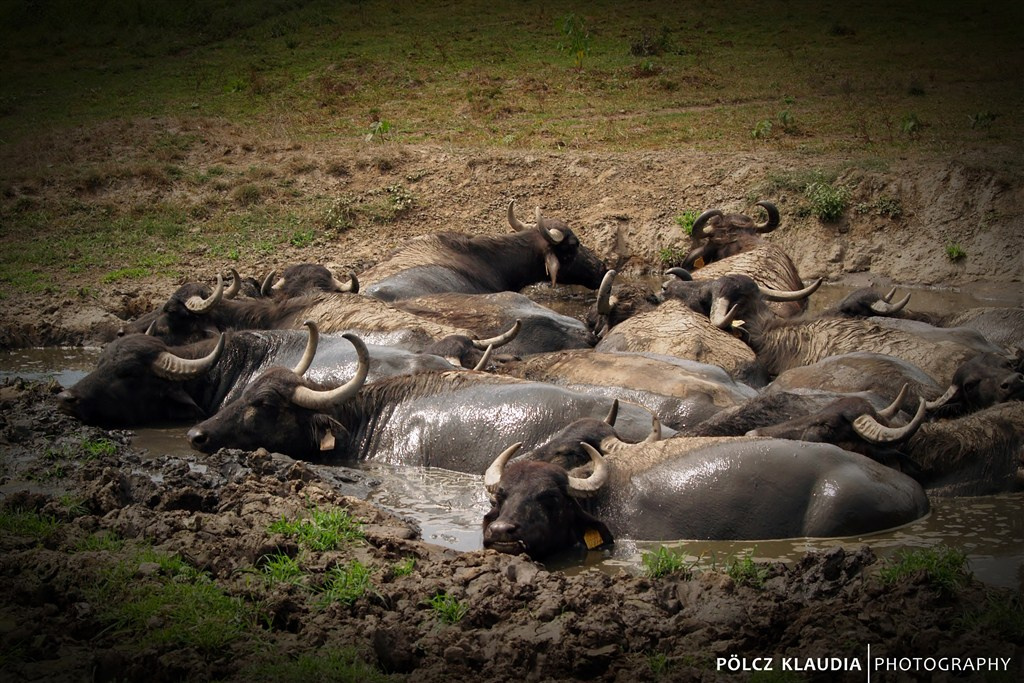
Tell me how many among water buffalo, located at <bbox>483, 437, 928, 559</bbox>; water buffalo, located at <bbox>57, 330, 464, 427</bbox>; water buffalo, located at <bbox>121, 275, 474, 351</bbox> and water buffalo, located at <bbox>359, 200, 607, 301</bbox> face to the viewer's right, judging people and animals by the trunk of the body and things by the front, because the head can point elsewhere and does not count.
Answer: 1

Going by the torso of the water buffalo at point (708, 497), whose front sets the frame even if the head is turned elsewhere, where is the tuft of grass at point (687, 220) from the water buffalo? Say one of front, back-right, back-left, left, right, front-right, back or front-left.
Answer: right

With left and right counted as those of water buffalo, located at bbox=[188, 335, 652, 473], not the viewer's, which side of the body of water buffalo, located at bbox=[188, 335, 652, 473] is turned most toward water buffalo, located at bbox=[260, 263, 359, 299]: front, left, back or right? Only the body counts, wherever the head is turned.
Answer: right

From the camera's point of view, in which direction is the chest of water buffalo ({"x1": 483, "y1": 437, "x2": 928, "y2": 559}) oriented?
to the viewer's left

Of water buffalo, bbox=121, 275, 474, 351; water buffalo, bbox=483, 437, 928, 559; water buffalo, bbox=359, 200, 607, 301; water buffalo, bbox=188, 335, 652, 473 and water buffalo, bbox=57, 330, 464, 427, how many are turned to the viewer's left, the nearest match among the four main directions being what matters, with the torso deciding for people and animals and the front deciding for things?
4

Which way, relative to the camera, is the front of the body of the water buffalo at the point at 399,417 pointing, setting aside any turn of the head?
to the viewer's left

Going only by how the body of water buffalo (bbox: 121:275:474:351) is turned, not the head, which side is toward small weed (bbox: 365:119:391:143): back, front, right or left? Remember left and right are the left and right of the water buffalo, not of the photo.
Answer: right

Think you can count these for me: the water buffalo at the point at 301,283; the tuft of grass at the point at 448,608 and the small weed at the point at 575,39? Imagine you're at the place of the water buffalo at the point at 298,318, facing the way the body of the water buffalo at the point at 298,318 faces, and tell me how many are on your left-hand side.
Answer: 1

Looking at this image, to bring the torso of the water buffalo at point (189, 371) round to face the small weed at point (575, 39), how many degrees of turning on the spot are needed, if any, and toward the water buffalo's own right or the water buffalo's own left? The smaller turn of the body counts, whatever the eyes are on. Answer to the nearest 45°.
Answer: approximately 135° to the water buffalo's own right

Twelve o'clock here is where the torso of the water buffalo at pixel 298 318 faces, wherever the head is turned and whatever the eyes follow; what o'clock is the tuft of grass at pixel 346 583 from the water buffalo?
The tuft of grass is roughly at 9 o'clock from the water buffalo.

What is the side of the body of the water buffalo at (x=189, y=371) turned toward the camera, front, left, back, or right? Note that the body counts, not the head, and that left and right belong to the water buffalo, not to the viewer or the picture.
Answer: left

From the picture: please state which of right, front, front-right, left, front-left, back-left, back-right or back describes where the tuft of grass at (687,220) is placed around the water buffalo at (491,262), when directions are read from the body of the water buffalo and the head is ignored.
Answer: front-left

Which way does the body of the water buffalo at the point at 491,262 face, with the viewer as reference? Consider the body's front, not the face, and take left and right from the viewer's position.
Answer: facing to the right of the viewer

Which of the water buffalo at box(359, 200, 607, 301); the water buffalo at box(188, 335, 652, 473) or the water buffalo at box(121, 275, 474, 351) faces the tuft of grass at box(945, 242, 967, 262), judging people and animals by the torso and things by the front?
the water buffalo at box(359, 200, 607, 301)

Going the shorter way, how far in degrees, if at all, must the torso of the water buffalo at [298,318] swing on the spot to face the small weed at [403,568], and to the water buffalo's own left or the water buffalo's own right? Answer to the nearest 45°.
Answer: approximately 90° to the water buffalo's own left

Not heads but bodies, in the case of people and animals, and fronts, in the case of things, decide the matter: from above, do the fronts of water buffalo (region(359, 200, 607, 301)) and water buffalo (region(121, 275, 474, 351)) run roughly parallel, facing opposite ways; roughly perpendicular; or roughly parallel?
roughly parallel, facing opposite ways

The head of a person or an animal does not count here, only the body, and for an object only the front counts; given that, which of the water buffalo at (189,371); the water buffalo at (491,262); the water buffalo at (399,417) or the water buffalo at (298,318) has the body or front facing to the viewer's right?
the water buffalo at (491,262)

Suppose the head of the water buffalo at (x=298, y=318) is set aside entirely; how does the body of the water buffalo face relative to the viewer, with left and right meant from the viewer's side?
facing to the left of the viewer

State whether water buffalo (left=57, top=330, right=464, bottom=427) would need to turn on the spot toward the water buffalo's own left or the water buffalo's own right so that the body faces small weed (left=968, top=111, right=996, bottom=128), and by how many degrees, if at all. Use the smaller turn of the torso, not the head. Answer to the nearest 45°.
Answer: approximately 135° to the water buffalo's own right
